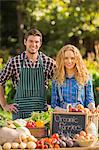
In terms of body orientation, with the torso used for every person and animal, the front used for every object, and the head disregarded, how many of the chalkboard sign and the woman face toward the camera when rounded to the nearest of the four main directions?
2

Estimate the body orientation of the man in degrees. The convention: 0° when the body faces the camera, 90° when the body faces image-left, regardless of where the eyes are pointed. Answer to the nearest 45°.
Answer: approximately 0°

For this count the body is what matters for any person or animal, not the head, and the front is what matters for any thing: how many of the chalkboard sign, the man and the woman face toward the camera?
3

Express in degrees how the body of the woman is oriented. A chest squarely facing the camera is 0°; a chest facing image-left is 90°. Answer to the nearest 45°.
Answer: approximately 0°

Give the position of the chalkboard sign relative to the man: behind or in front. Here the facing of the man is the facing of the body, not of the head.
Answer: in front
